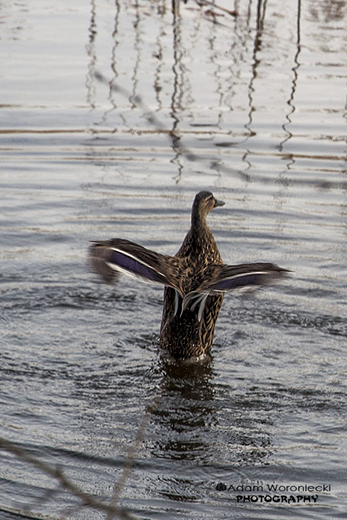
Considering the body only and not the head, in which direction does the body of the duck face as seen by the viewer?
away from the camera
